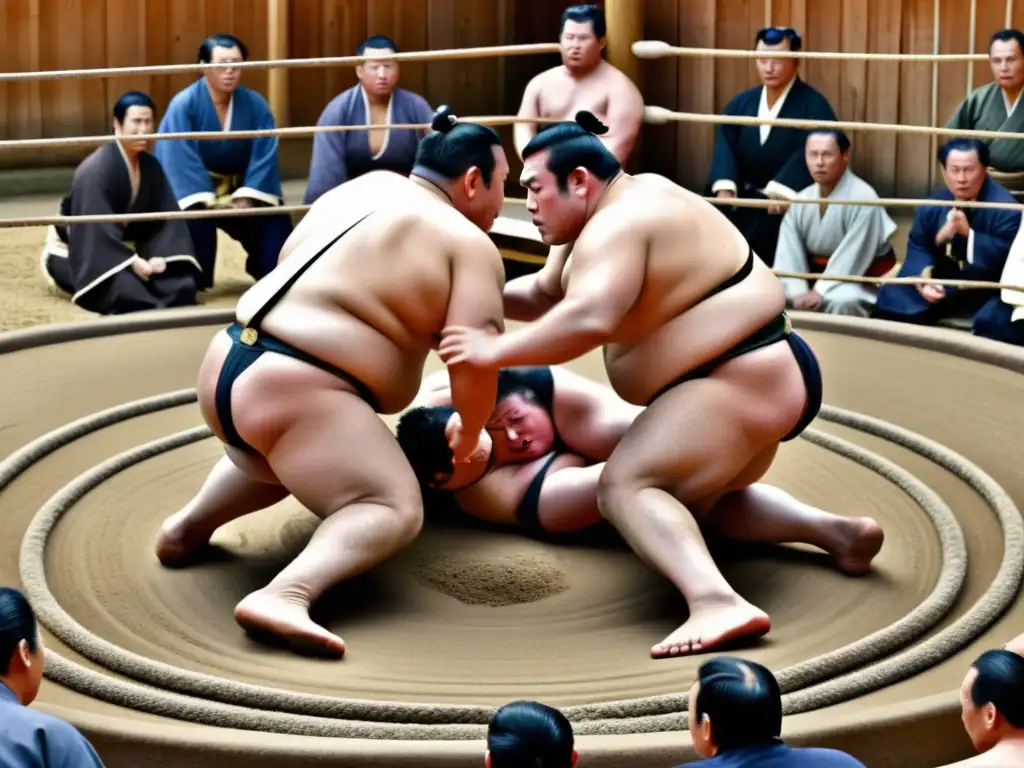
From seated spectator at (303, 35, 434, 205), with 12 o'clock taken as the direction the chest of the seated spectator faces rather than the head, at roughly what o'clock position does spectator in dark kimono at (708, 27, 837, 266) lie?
The spectator in dark kimono is roughly at 9 o'clock from the seated spectator.

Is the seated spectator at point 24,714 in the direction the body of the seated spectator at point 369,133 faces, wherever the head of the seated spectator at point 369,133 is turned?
yes

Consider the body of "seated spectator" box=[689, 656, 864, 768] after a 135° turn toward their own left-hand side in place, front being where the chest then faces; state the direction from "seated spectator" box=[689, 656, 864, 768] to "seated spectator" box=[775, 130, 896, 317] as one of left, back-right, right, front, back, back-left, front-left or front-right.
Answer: back

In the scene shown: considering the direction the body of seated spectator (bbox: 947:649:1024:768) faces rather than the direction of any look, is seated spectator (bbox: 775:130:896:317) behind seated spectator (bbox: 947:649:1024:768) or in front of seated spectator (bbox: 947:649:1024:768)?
in front

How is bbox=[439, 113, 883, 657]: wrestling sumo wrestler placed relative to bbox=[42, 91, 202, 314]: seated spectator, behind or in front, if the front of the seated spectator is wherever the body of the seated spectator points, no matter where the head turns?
in front

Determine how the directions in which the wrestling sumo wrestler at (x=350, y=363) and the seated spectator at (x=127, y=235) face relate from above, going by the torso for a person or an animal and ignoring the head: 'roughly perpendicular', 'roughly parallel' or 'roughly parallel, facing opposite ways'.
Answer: roughly perpendicular

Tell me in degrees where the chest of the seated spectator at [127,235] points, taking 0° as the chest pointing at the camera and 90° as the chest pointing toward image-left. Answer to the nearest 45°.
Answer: approximately 315°

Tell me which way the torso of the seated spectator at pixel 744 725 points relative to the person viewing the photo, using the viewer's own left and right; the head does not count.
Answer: facing away from the viewer and to the left of the viewer

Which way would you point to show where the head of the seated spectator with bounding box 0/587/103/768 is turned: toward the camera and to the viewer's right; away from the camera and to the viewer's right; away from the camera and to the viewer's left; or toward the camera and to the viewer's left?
away from the camera and to the viewer's right

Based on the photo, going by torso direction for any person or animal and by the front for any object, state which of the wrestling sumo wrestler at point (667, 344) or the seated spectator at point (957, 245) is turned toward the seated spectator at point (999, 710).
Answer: the seated spectator at point (957, 245)

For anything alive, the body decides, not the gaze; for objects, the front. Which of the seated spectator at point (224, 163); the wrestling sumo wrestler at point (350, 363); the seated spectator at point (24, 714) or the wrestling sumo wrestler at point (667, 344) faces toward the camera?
the seated spectator at point (224, 163)
